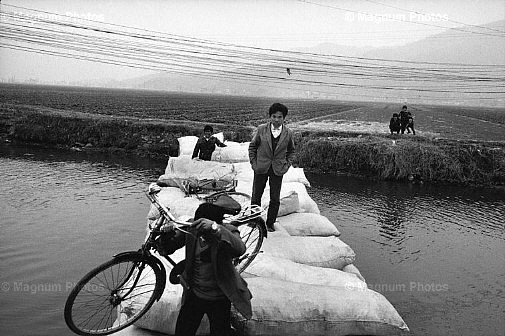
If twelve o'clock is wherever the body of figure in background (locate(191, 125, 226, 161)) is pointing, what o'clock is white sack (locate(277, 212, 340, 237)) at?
The white sack is roughly at 11 o'clock from the figure in background.

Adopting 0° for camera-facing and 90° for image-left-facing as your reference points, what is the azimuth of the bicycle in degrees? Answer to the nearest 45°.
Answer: approximately 45°

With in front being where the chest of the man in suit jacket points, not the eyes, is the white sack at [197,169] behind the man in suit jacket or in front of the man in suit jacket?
behind

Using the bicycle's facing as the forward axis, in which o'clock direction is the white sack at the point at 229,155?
The white sack is roughly at 5 o'clock from the bicycle.

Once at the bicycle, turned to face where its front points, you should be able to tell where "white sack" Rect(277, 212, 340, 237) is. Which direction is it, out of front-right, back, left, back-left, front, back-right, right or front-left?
back

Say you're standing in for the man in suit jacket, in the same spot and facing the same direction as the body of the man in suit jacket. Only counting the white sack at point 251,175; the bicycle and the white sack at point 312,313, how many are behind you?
1

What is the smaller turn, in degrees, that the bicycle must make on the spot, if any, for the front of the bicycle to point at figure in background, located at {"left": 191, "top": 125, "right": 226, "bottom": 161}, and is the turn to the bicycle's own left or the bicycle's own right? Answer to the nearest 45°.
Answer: approximately 135° to the bicycle's own right

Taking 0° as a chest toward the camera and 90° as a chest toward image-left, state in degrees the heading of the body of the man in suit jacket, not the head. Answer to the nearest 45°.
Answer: approximately 0°

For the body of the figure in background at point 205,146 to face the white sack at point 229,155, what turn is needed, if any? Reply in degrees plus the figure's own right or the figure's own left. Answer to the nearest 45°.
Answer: approximately 135° to the figure's own left

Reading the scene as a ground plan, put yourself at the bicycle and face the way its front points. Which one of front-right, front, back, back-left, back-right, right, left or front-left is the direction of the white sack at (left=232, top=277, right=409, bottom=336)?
back-left
